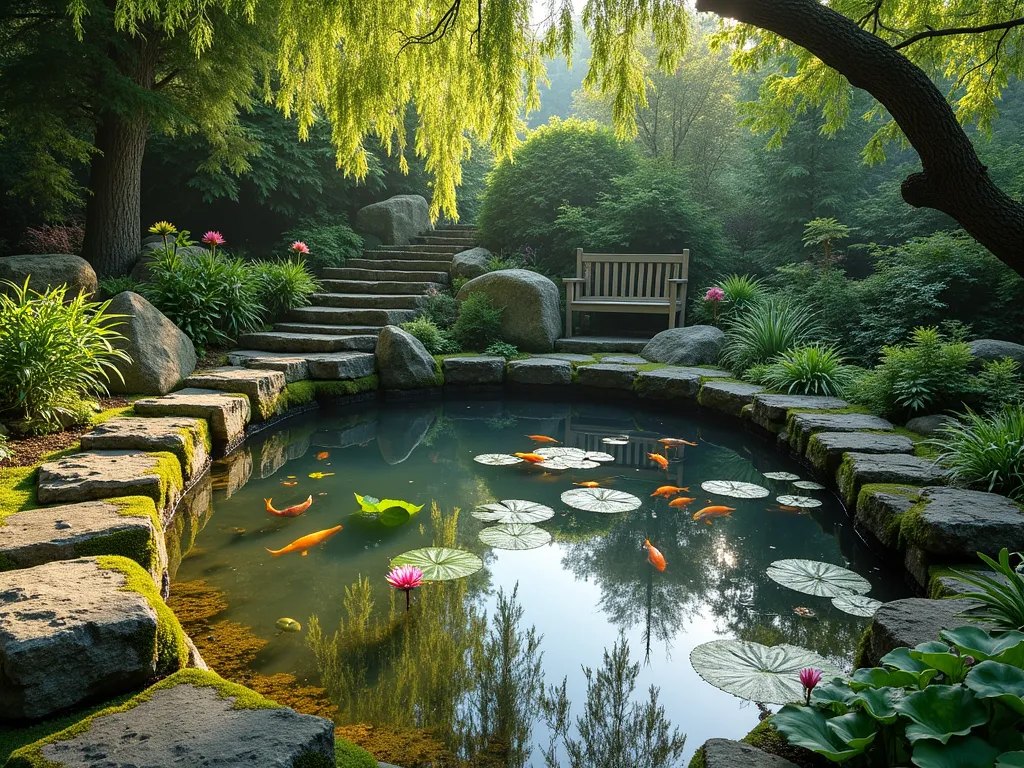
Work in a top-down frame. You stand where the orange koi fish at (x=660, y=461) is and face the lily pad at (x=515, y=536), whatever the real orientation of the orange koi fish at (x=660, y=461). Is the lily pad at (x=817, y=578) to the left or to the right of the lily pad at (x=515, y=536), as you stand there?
left

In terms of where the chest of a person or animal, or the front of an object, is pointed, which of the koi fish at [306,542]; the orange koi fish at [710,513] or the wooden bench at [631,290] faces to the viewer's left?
the orange koi fish

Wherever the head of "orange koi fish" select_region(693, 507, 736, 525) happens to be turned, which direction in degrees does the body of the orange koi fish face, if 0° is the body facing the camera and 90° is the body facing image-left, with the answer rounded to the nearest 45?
approximately 90°

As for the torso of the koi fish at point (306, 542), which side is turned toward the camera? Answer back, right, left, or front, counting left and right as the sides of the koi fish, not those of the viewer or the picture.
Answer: right

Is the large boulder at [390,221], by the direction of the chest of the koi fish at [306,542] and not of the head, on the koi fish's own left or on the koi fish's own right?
on the koi fish's own left

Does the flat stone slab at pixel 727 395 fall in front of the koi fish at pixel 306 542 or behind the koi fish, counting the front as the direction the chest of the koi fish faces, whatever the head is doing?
in front

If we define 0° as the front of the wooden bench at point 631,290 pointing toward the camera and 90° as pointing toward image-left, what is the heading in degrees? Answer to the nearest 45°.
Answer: approximately 0°

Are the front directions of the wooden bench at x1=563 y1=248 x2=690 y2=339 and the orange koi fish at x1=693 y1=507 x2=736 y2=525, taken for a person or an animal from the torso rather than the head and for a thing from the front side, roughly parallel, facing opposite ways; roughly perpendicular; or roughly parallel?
roughly perpendicular

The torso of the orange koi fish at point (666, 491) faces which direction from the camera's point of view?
to the viewer's left

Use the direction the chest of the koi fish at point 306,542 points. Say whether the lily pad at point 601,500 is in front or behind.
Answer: in front
